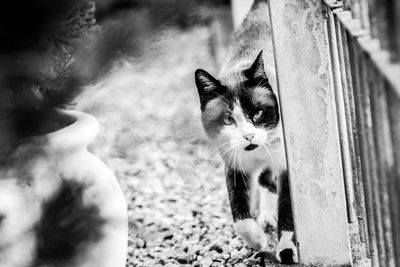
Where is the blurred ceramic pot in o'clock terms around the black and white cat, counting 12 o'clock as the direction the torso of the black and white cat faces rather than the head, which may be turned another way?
The blurred ceramic pot is roughly at 1 o'clock from the black and white cat.

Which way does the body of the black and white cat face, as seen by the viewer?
toward the camera
